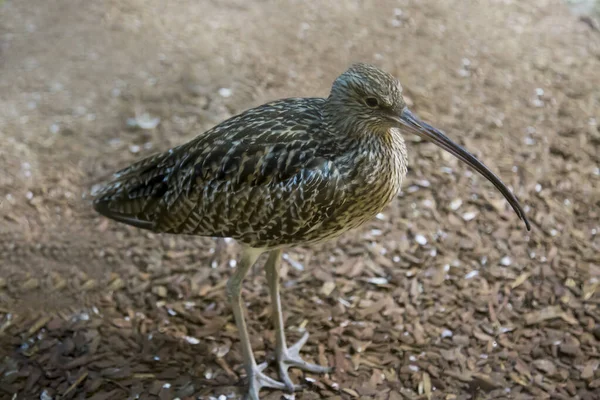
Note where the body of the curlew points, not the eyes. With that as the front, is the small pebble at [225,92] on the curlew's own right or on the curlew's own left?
on the curlew's own left

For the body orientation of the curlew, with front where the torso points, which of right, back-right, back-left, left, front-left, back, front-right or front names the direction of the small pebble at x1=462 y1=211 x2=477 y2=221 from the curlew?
front-left

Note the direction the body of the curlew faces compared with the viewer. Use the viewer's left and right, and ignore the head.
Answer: facing to the right of the viewer

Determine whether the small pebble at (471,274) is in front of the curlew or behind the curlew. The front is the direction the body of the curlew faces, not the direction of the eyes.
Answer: in front

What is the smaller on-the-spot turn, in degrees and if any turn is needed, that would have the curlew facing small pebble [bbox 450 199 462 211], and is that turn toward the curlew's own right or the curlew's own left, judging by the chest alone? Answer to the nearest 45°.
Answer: approximately 45° to the curlew's own left

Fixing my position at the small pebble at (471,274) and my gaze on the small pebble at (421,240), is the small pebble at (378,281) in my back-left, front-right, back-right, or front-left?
front-left
